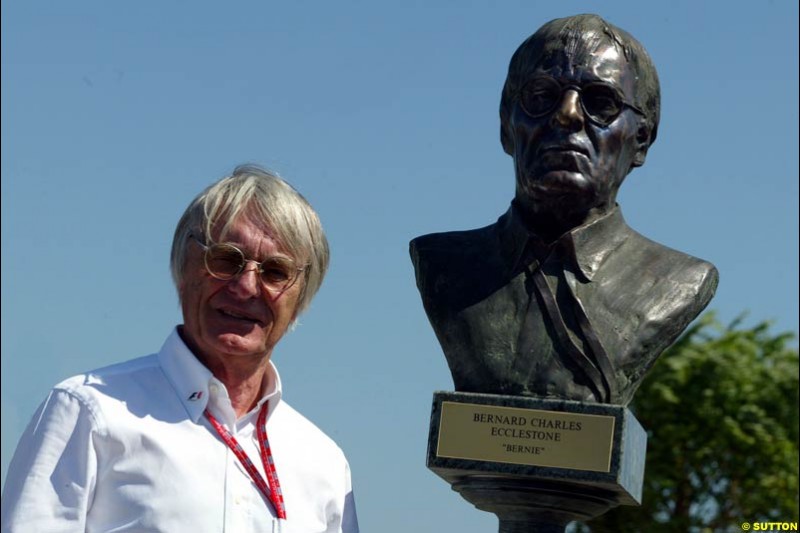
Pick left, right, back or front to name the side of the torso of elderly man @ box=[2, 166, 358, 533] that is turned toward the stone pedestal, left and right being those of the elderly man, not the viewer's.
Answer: left

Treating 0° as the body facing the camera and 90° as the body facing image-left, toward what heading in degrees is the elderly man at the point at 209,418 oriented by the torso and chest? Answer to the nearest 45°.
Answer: approximately 315°

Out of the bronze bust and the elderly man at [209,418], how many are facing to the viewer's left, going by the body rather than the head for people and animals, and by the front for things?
0

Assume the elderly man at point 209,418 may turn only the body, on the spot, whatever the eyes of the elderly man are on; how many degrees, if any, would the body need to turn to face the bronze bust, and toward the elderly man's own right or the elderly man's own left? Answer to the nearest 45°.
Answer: approximately 90° to the elderly man's own left

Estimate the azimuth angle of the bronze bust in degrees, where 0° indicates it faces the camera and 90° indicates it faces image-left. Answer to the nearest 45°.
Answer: approximately 0°
